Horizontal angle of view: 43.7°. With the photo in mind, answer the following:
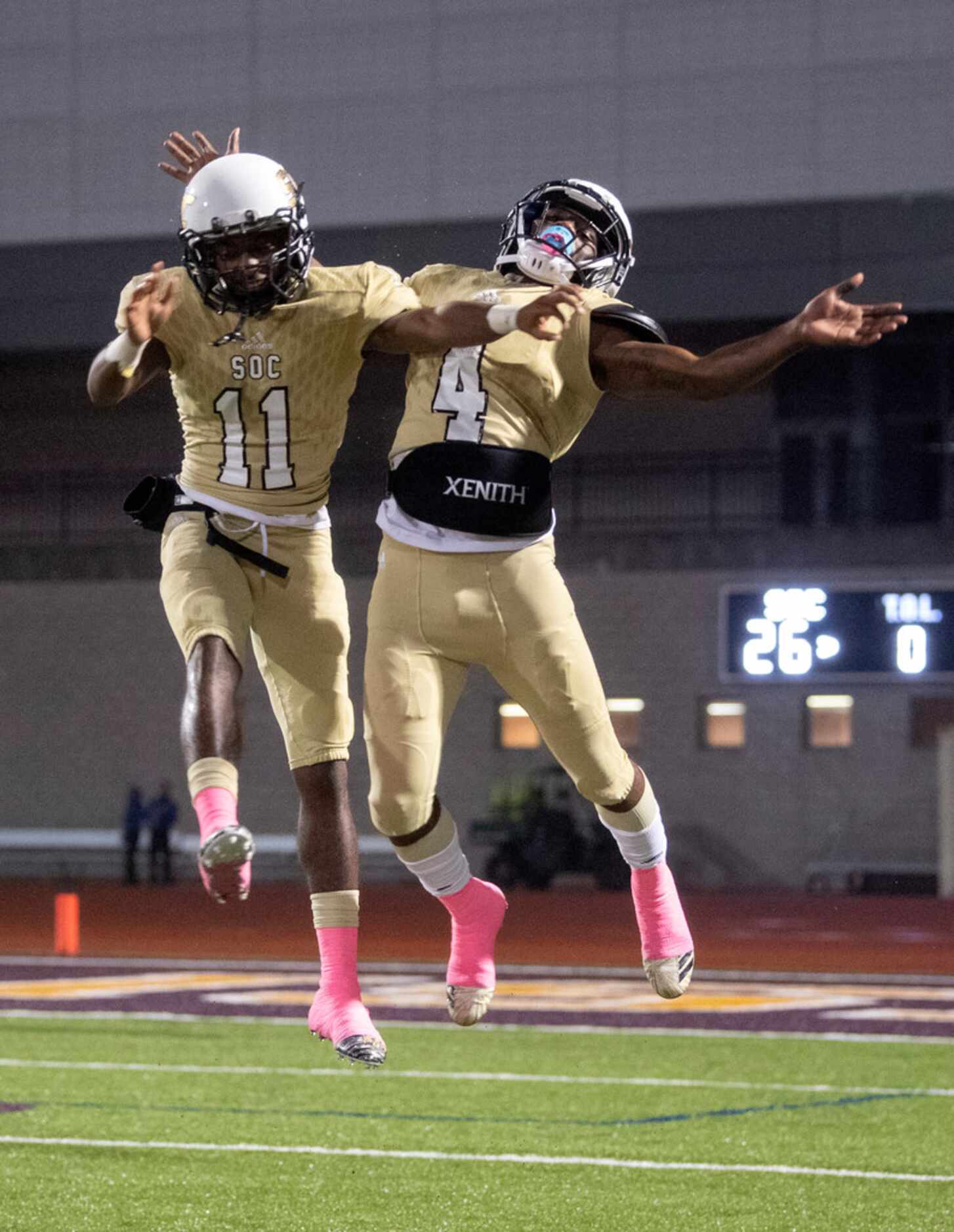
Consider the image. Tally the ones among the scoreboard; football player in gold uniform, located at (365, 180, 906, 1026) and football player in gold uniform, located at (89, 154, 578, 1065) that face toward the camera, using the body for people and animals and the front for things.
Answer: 3

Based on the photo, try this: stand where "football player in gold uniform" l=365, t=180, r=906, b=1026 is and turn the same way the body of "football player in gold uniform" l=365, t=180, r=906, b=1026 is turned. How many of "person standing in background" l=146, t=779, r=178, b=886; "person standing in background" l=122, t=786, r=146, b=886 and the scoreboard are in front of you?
0

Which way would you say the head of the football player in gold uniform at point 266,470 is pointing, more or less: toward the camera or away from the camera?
toward the camera

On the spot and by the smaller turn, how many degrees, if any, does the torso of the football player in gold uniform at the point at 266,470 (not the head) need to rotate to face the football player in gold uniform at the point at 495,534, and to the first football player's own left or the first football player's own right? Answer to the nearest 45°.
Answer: approximately 90° to the first football player's own left

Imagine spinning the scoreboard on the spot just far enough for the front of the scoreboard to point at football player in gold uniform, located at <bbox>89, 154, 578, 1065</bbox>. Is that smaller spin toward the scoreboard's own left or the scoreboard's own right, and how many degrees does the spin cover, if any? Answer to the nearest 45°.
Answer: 0° — it already faces them

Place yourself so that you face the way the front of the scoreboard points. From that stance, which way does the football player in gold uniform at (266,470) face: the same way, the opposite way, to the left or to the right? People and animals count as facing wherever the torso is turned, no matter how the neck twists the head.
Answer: the same way

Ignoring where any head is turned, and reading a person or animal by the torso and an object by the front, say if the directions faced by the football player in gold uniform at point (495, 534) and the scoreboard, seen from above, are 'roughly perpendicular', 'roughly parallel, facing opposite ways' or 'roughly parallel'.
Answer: roughly parallel

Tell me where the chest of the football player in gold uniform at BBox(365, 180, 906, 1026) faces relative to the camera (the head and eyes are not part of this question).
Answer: toward the camera

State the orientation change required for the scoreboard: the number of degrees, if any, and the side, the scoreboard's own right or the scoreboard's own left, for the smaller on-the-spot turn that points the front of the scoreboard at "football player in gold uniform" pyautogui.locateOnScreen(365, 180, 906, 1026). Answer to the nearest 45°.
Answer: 0° — it already faces them

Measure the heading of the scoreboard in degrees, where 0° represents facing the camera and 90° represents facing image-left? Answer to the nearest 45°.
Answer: approximately 0°

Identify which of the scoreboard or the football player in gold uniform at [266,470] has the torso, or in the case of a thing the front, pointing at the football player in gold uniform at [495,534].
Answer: the scoreboard

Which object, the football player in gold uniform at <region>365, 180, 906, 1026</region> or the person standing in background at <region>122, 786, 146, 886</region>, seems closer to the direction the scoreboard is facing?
the football player in gold uniform
